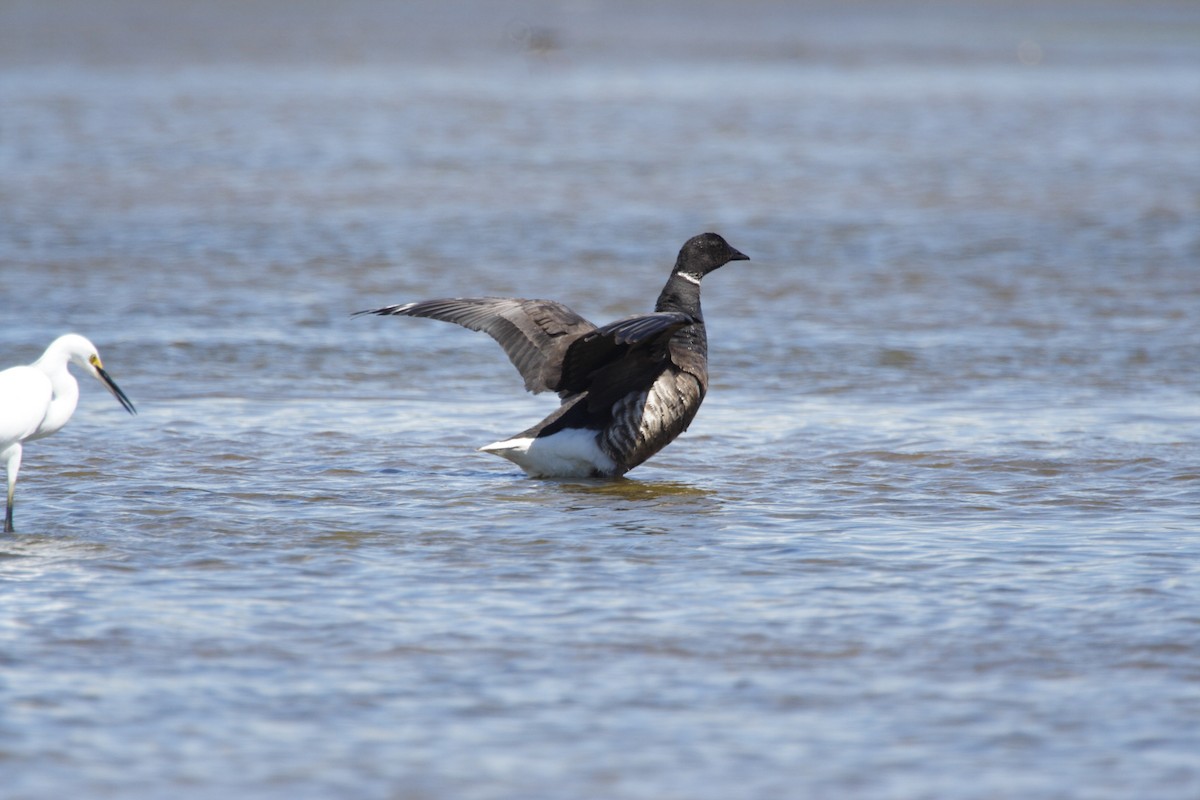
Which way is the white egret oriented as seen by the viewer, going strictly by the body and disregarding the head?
to the viewer's right
